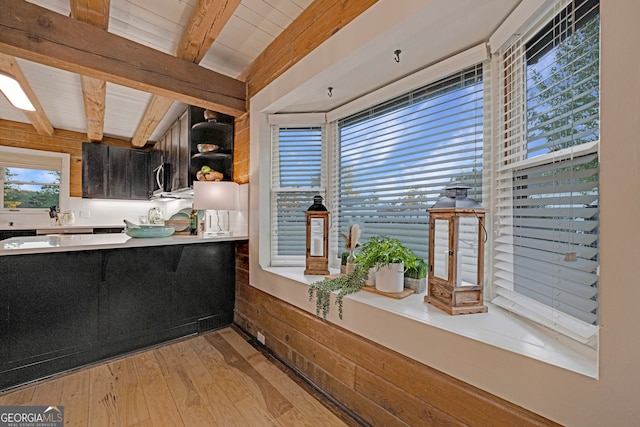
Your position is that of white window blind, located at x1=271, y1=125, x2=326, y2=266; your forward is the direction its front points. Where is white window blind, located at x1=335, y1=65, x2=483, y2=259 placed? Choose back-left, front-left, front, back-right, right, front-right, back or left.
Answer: front-left

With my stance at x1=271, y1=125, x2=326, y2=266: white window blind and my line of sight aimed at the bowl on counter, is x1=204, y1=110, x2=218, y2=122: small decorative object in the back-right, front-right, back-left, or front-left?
front-right

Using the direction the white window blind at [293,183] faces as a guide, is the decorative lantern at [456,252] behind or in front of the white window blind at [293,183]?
in front

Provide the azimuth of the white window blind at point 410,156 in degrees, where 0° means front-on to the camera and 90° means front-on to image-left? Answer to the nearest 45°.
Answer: approximately 45°

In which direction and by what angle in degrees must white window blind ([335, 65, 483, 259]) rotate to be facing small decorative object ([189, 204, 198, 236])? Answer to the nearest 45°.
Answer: approximately 45° to its right

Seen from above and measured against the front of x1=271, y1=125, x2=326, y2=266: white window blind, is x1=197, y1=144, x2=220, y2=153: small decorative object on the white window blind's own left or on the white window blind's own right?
on the white window blind's own right

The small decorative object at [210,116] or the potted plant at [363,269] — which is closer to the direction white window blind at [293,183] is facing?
the potted plant

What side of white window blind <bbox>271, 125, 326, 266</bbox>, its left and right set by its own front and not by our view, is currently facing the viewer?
front

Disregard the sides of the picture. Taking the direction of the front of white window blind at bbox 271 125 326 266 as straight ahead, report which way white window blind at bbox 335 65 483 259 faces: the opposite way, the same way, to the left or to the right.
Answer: to the right

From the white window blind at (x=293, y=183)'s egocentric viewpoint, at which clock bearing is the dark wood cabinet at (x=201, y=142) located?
The dark wood cabinet is roughly at 4 o'clock from the white window blind.

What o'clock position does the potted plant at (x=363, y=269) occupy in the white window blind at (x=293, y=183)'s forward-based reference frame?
The potted plant is roughly at 11 o'clock from the white window blind.
